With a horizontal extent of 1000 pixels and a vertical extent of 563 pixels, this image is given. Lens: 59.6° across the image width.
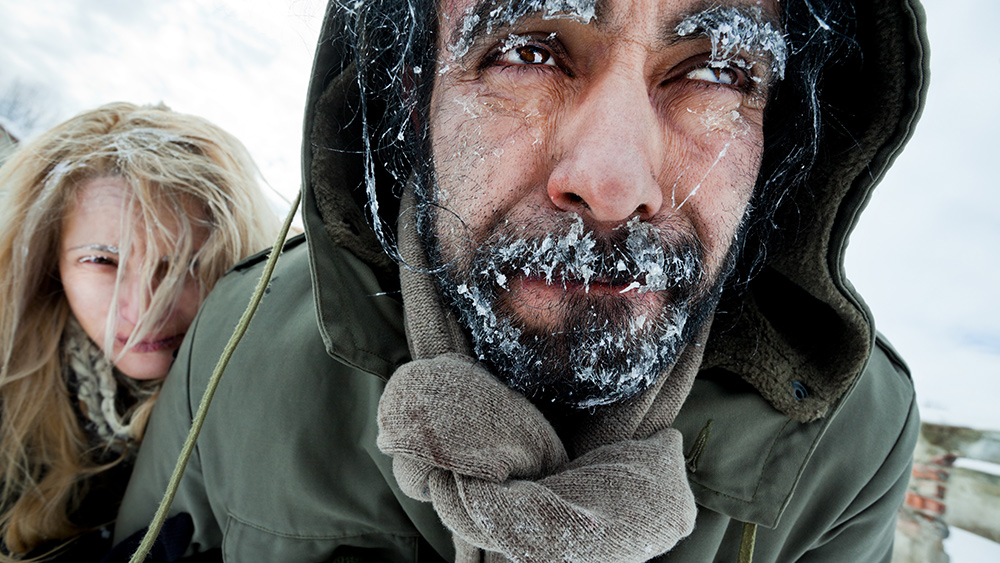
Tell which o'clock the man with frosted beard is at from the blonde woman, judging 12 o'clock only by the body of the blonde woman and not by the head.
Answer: The man with frosted beard is roughly at 11 o'clock from the blonde woman.

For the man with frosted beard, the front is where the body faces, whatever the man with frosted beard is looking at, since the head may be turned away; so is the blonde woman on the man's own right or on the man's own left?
on the man's own right

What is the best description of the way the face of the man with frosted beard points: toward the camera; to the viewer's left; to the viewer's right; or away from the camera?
toward the camera

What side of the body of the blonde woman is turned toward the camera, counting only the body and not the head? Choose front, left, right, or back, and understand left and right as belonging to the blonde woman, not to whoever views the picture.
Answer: front

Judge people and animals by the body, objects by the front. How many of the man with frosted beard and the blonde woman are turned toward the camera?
2

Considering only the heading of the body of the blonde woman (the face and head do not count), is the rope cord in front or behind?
in front
